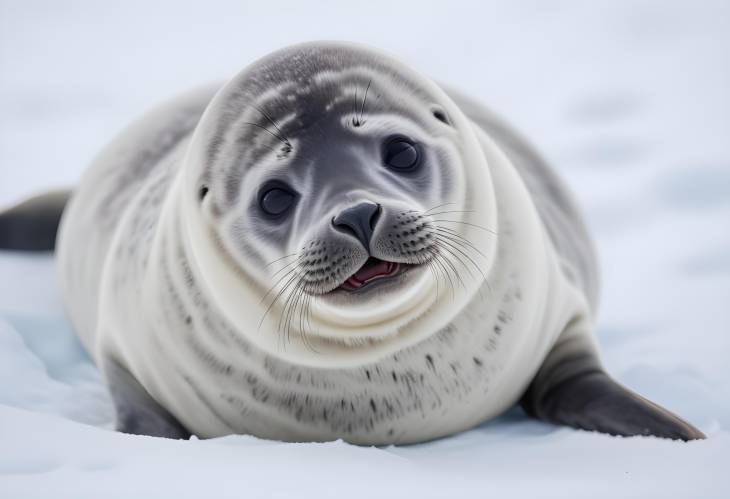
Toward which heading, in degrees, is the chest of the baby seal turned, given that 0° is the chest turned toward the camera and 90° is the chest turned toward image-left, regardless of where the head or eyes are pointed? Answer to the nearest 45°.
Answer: approximately 0°
